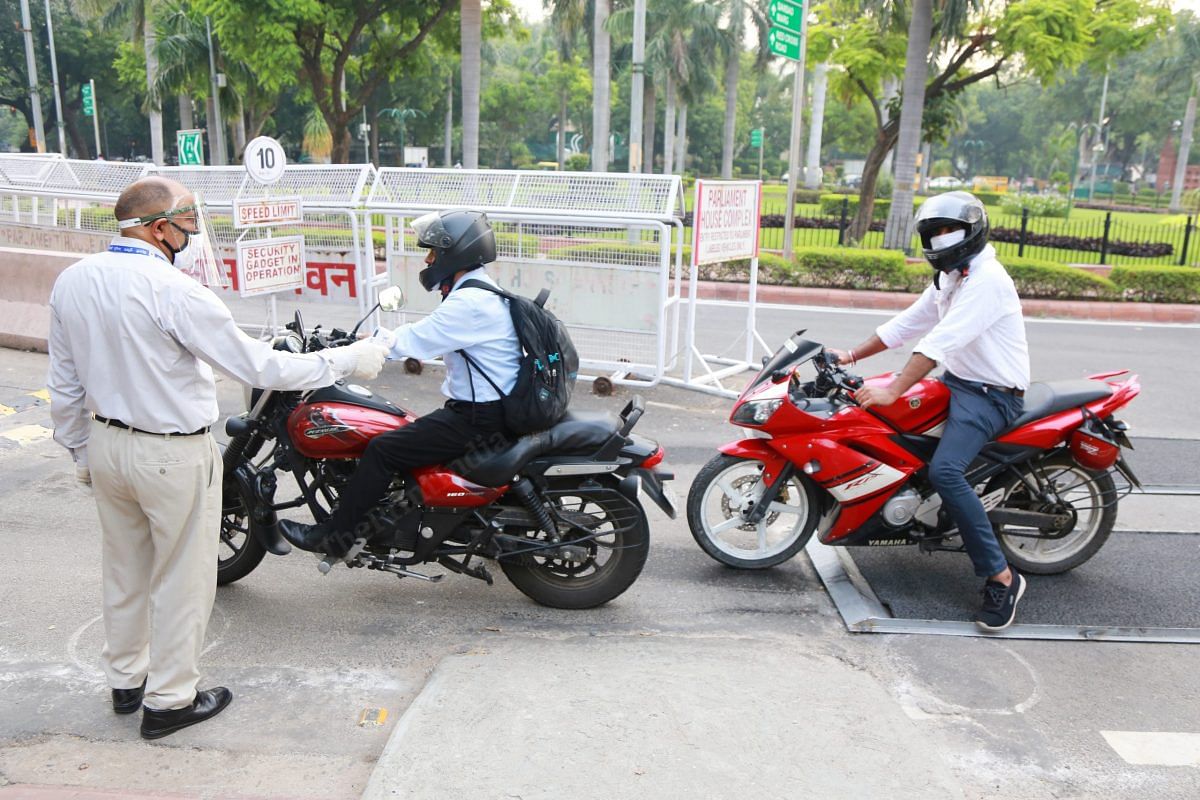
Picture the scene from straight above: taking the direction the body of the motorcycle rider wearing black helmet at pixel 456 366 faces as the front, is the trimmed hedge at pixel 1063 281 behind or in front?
behind

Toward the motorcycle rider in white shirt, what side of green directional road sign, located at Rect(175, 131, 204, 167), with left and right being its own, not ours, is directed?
front

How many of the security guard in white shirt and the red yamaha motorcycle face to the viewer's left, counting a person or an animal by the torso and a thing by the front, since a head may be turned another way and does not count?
1

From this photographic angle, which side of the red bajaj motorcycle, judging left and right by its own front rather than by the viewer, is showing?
left

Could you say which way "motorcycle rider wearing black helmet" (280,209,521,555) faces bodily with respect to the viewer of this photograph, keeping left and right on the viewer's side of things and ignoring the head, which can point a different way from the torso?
facing to the left of the viewer

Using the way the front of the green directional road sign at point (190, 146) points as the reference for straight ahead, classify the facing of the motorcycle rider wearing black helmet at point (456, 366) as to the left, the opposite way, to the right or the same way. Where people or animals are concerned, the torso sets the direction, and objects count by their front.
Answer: to the right

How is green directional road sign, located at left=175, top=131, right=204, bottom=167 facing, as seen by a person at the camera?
facing the viewer

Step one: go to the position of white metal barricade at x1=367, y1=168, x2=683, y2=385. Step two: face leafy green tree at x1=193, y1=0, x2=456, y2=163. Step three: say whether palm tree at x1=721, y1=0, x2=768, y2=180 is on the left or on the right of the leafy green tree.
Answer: right

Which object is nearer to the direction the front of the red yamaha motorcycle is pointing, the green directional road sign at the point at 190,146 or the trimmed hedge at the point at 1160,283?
the green directional road sign

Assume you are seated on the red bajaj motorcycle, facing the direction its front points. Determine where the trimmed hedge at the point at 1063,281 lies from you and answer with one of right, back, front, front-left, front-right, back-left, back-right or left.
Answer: back-right

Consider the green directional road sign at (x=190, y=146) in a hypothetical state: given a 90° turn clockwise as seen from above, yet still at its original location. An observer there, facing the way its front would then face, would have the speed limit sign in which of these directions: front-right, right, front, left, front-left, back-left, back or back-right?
left

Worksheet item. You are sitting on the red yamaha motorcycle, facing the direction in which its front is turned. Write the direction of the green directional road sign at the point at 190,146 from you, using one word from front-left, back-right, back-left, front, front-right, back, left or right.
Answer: front-right

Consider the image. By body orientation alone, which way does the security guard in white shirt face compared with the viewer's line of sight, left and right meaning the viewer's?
facing away from the viewer and to the right of the viewer

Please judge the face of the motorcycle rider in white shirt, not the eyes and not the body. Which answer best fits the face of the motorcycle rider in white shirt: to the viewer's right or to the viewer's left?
to the viewer's left

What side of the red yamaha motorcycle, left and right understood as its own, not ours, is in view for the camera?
left

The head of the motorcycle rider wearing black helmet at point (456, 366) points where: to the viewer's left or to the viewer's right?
to the viewer's left

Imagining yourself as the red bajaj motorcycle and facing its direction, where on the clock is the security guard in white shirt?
The security guard in white shirt is roughly at 11 o'clock from the red bajaj motorcycle.
